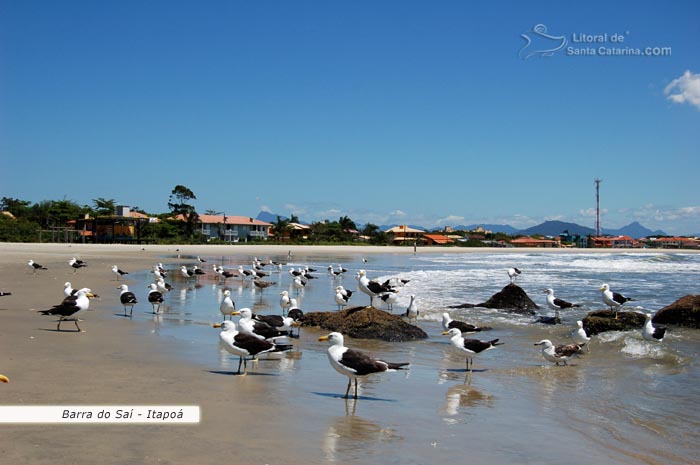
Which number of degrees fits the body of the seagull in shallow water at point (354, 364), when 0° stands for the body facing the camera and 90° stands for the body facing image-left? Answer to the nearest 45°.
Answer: approximately 90°

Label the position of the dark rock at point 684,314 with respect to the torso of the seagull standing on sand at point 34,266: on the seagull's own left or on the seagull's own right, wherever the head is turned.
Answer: on the seagull's own left

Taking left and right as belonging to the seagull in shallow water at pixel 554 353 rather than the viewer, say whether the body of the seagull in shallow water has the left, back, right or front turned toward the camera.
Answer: left

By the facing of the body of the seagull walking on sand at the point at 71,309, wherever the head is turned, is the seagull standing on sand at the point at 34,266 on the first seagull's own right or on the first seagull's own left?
on the first seagull's own left

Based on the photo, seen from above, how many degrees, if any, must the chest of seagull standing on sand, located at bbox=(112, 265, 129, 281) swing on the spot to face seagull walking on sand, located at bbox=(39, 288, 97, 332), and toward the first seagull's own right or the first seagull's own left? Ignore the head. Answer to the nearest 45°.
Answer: approximately 90° to the first seagull's own left

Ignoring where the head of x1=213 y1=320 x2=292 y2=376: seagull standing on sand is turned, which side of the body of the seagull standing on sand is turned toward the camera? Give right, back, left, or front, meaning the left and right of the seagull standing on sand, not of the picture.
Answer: left

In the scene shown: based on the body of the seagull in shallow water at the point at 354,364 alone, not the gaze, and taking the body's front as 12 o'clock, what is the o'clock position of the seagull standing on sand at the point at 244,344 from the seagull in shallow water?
The seagull standing on sand is roughly at 1 o'clock from the seagull in shallow water.

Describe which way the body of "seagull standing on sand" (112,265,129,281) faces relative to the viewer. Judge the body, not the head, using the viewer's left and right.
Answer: facing to the left of the viewer

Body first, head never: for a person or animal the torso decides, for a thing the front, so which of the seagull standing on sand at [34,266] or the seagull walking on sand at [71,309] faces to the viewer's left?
the seagull standing on sand at [34,266]

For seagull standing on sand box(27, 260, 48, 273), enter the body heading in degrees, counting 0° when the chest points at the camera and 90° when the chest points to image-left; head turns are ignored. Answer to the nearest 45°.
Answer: approximately 90°

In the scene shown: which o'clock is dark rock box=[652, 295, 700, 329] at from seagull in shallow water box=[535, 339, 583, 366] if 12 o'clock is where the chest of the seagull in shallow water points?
The dark rock is roughly at 4 o'clock from the seagull in shallow water.

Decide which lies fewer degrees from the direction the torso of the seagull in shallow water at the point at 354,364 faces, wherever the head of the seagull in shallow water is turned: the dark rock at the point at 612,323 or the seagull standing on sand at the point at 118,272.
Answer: the seagull standing on sand

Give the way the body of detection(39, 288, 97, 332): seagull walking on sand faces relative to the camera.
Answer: to the viewer's right

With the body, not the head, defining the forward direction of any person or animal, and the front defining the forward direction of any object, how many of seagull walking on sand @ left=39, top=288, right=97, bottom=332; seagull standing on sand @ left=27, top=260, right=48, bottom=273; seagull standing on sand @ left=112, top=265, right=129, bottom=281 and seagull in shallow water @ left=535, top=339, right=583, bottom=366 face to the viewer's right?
1

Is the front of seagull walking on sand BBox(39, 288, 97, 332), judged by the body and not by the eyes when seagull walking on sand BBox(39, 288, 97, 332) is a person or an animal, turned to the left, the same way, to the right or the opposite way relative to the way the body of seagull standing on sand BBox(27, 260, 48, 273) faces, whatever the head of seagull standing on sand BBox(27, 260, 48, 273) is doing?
the opposite way

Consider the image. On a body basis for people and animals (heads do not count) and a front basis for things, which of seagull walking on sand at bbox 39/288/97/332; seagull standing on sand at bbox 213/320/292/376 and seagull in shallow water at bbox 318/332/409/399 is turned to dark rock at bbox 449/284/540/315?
seagull walking on sand at bbox 39/288/97/332

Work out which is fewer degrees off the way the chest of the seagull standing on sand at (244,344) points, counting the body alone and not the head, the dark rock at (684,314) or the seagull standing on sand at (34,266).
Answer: the seagull standing on sand

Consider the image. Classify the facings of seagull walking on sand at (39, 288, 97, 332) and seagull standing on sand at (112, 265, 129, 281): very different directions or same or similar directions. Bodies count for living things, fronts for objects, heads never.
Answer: very different directions

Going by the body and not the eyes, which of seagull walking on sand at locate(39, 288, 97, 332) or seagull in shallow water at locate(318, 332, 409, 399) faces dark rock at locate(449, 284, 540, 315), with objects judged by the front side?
the seagull walking on sand
